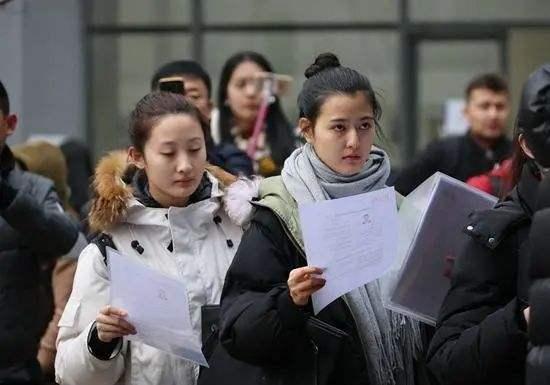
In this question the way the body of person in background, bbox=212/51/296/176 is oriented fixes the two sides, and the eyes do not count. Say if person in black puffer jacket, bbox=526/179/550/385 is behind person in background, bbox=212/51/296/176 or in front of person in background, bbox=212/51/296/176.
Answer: in front

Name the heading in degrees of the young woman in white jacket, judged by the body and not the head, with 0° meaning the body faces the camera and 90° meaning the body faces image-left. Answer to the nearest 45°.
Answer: approximately 315°

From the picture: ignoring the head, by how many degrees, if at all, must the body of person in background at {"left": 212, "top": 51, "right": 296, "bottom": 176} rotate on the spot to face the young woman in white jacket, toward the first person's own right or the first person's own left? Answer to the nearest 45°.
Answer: approximately 45° to the first person's own right

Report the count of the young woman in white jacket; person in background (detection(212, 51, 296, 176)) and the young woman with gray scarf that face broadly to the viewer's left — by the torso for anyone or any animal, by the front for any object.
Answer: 0

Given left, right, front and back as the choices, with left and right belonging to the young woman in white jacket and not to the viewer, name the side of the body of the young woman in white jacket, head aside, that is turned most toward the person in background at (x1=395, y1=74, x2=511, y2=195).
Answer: left

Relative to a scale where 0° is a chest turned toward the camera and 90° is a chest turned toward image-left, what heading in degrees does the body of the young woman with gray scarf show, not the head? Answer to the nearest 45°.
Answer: approximately 315°
